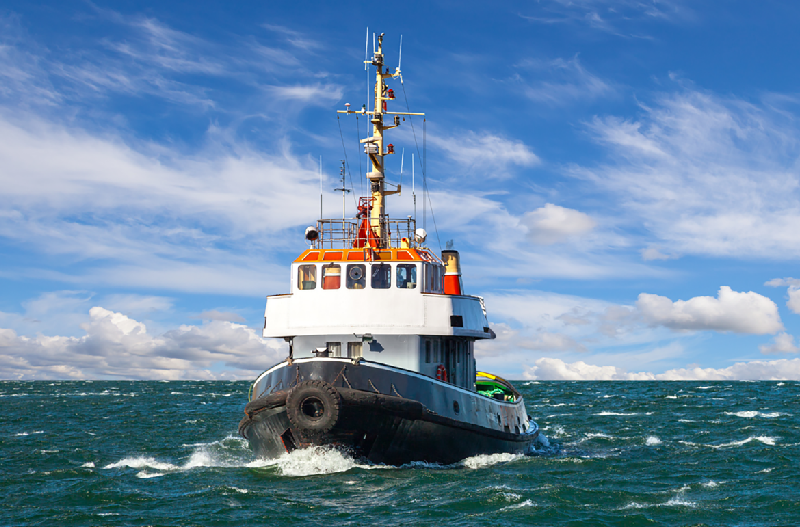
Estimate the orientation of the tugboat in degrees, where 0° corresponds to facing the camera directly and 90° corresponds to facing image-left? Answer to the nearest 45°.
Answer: approximately 45°
